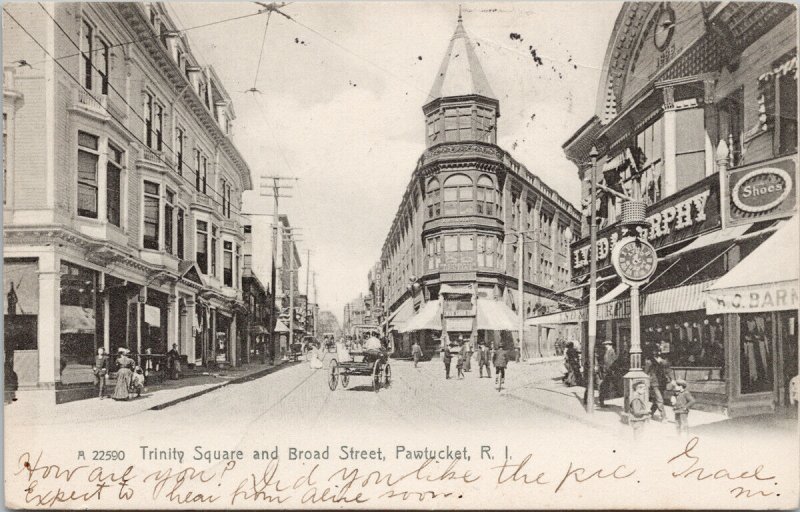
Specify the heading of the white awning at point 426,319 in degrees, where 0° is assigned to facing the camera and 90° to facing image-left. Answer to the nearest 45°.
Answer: approximately 45°

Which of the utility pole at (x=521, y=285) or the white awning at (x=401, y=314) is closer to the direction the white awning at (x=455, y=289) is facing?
the utility pole

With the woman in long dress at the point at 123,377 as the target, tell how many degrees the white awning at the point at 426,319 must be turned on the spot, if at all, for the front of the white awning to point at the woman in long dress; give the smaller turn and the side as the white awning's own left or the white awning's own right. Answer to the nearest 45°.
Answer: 0° — it already faces them

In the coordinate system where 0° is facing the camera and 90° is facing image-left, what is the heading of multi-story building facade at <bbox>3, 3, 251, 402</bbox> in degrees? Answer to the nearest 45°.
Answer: approximately 315°

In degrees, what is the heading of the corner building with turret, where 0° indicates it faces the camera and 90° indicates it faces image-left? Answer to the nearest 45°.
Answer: approximately 0°

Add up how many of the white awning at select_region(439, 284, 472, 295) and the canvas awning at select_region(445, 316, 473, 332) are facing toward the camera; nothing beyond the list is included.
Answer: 2
